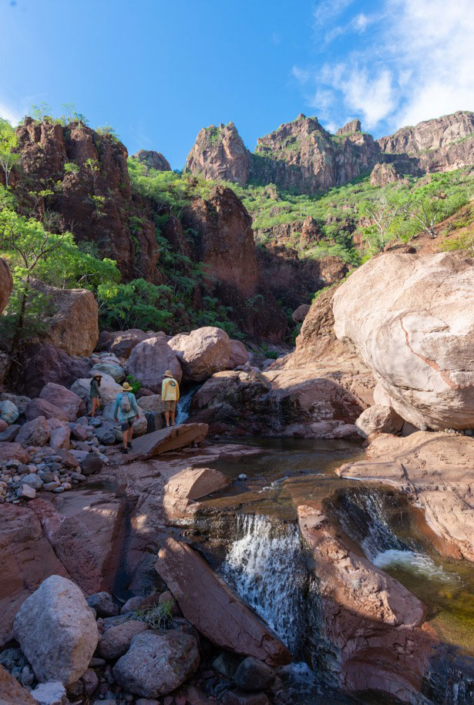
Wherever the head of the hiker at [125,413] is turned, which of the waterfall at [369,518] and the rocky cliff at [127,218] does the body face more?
the rocky cliff

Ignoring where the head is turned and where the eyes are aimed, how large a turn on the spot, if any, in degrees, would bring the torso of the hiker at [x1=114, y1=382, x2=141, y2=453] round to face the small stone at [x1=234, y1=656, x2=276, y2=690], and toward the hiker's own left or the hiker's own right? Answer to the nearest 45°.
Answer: approximately 180°

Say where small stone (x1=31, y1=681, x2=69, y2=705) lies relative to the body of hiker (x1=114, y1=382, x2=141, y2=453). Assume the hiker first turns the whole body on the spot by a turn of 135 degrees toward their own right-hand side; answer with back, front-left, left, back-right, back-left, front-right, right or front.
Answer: front-right

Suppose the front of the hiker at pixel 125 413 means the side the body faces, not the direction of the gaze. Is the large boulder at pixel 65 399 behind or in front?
in front

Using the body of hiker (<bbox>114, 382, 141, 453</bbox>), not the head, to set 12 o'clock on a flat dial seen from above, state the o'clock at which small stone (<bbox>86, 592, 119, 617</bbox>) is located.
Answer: The small stone is roughly at 6 o'clock from the hiker.

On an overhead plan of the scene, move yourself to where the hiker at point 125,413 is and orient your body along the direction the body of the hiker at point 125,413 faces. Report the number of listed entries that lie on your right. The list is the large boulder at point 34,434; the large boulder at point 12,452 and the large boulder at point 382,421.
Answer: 1

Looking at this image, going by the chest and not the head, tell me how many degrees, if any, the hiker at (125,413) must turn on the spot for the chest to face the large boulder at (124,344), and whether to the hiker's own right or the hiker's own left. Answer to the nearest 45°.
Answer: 0° — they already face it

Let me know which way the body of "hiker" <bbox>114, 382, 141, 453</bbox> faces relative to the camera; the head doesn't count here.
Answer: away from the camera

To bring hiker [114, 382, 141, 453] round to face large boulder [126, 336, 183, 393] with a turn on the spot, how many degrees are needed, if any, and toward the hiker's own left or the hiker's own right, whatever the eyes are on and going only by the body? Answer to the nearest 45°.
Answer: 0° — they already face it

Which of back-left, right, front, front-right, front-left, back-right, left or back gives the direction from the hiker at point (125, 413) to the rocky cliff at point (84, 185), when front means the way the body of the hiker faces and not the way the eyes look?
front

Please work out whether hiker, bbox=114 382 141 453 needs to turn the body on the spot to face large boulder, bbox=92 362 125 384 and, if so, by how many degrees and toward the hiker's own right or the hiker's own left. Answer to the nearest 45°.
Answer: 0° — they already face it

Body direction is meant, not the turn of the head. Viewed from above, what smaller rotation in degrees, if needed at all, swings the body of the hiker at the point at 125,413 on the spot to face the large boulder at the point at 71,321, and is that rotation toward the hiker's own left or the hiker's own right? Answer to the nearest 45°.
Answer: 0° — they already face it

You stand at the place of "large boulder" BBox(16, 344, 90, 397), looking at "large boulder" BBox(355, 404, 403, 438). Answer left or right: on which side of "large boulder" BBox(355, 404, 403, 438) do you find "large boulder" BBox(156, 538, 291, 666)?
right

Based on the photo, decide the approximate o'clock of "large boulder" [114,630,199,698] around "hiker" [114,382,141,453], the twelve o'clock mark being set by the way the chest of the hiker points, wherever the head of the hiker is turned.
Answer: The large boulder is roughly at 6 o'clock from the hiker.

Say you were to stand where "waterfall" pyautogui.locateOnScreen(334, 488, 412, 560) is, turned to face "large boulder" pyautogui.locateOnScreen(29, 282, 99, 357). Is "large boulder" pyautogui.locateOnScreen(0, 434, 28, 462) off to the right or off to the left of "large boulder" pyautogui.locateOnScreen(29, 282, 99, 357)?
left

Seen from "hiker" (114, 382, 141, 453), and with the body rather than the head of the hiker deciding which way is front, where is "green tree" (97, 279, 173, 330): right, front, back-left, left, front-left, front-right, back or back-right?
front
